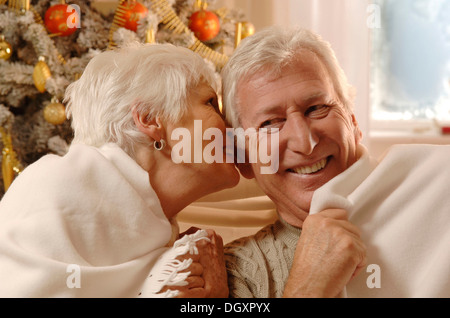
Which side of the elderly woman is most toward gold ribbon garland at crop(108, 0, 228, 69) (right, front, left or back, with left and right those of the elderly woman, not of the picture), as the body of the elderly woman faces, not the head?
left

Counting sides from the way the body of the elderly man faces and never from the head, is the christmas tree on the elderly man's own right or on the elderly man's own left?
on the elderly man's own right

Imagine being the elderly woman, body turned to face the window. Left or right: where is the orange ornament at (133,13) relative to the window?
left

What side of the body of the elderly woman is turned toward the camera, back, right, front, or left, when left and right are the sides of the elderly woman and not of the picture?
right

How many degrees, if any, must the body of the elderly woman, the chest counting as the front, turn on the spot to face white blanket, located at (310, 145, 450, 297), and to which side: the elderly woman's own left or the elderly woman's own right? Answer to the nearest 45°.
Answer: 0° — they already face it

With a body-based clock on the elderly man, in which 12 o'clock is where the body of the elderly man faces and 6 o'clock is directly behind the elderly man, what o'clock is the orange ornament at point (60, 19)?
The orange ornament is roughly at 5 o'clock from the elderly man.

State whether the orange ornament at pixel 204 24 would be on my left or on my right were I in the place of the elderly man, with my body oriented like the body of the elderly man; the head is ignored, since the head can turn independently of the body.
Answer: on my right

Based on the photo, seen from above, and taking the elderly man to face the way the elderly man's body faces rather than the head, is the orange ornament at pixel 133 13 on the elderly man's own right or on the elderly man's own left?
on the elderly man's own right

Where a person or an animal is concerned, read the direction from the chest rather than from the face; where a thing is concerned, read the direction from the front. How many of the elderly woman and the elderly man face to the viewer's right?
1

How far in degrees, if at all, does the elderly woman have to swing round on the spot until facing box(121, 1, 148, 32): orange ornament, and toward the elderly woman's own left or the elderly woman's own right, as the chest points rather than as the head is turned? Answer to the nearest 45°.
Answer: approximately 90° to the elderly woman's own left
